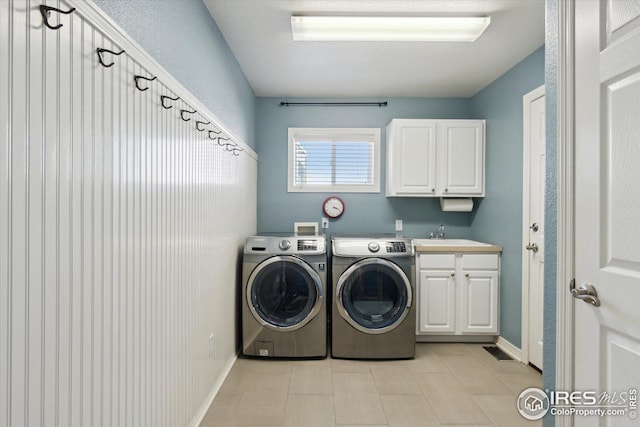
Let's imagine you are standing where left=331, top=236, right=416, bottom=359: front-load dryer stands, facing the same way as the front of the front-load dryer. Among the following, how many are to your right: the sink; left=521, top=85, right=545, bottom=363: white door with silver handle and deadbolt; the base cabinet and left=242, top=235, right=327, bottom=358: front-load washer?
1

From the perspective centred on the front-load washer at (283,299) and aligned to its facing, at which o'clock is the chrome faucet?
The chrome faucet is roughly at 8 o'clock from the front-load washer.

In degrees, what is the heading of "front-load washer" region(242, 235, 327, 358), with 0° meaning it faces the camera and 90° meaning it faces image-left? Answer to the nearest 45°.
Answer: approximately 0°

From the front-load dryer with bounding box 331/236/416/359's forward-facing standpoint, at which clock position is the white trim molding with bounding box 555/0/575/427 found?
The white trim molding is roughly at 11 o'clock from the front-load dryer.

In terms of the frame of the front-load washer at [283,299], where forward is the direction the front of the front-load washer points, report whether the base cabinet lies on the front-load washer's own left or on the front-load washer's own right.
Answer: on the front-load washer's own left
